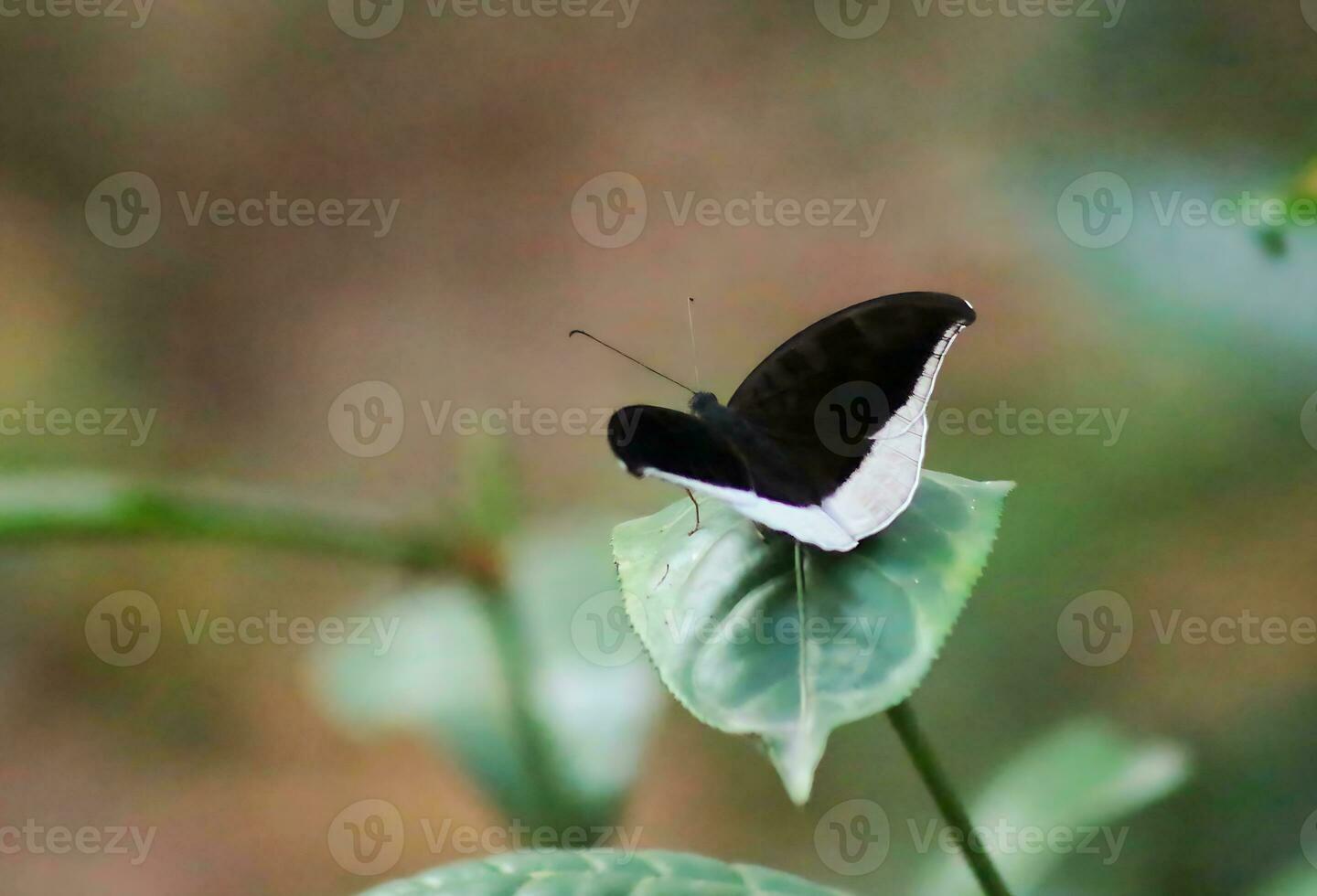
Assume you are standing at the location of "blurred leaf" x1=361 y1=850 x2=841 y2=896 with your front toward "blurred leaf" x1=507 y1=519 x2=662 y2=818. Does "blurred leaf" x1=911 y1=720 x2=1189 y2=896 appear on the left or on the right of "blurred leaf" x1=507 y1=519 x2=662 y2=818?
right

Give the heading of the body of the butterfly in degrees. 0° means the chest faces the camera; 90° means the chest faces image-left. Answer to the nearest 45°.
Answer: approximately 135°
